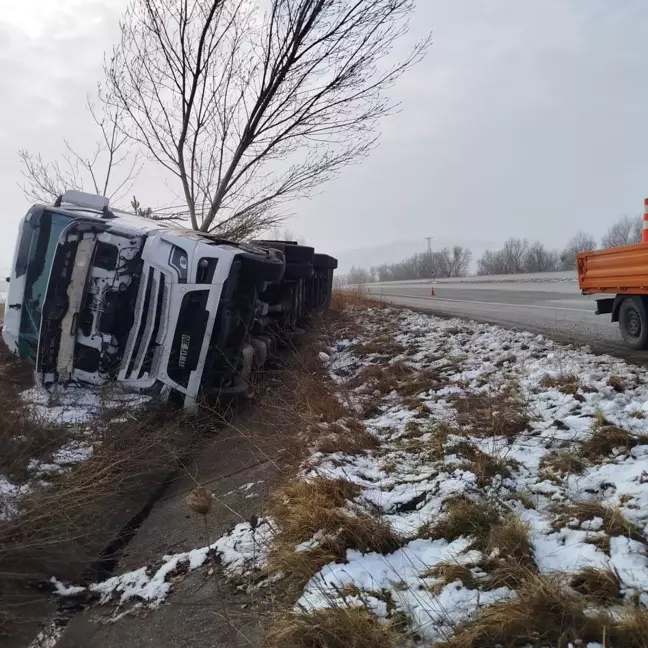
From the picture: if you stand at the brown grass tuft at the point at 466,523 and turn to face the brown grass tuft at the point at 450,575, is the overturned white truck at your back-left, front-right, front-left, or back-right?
back-right

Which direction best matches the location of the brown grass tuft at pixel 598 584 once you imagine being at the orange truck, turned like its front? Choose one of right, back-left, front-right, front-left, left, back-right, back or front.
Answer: front-right

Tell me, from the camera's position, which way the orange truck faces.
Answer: facing the viewer and to the right of the viewer

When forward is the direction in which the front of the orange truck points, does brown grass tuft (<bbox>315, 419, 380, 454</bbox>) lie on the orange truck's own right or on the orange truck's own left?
on the orange truck's own right

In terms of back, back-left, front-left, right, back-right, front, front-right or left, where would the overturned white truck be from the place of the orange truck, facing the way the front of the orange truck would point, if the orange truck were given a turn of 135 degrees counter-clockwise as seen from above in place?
back-left

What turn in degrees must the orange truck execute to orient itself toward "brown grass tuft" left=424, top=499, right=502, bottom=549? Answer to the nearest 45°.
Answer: approximately 45° to its right

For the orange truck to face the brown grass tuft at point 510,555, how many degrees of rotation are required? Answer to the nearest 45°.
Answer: approximately 45° to its right

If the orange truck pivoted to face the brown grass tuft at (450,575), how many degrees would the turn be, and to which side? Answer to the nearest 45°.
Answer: approximately 45° to its right
